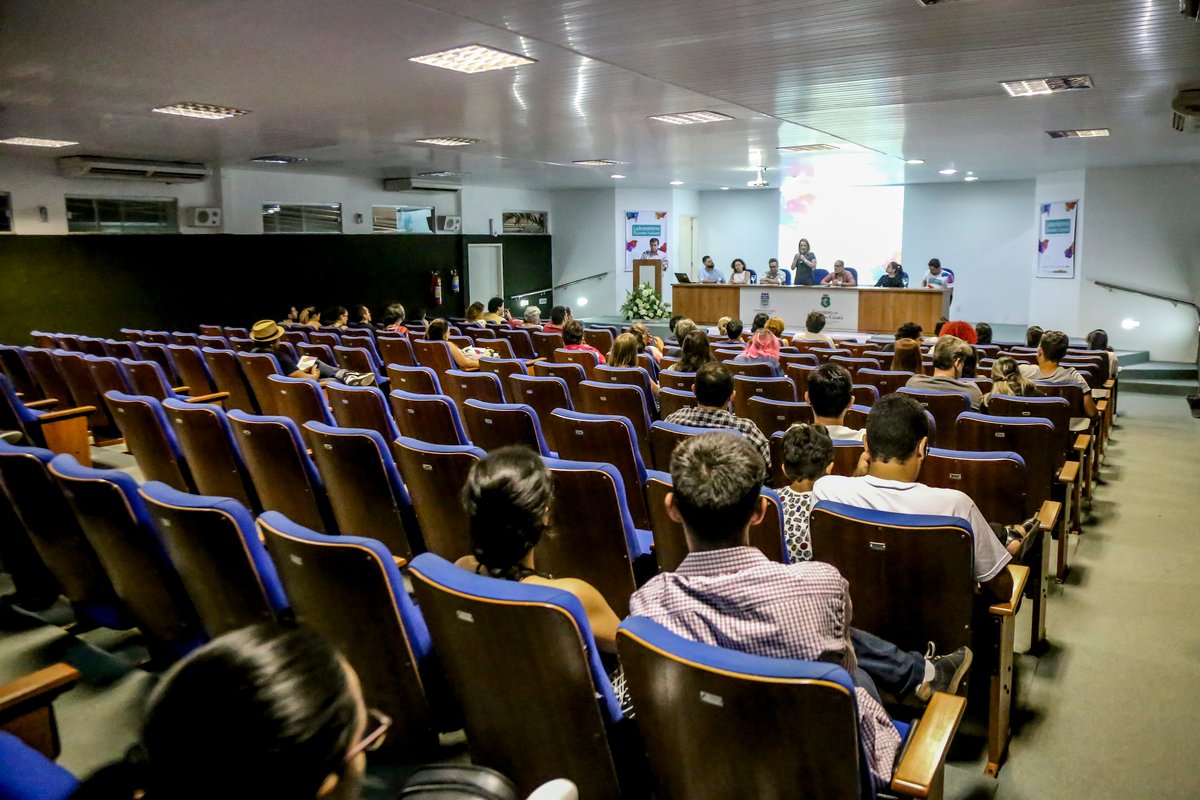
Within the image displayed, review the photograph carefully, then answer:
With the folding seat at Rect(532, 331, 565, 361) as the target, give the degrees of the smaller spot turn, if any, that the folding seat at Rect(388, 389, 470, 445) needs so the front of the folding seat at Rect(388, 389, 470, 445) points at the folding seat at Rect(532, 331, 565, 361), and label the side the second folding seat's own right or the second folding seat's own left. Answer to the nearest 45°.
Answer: approximately 45° to the second folding seat's own left

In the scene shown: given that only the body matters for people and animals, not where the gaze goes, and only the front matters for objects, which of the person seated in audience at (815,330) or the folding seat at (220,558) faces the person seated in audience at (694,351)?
the folding seat

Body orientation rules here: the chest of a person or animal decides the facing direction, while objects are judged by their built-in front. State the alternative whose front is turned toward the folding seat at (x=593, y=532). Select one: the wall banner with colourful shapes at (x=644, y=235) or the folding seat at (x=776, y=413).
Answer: the wall banner with colourful shapes

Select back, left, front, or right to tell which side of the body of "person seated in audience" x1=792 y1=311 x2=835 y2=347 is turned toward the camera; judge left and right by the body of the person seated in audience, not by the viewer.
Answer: back

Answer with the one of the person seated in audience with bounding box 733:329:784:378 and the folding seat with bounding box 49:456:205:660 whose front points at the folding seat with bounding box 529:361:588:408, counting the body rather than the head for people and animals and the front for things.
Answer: the folding seat with bounding box 49:456:205:660

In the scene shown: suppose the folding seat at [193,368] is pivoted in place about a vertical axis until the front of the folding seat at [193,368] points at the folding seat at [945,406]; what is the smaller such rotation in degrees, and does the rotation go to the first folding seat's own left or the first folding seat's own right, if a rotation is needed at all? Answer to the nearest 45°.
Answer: approximately 90° to the first folding seat's own right

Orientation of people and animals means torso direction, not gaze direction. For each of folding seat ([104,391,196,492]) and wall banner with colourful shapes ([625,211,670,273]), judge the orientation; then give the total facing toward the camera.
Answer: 1

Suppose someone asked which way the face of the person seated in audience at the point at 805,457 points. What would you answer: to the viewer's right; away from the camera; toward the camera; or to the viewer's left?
away from the camera

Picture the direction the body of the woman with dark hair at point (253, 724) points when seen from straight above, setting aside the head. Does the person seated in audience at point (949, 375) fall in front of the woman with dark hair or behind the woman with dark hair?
in front

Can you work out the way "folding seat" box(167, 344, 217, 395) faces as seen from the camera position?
facing away from the viewer and to the right of the viewer

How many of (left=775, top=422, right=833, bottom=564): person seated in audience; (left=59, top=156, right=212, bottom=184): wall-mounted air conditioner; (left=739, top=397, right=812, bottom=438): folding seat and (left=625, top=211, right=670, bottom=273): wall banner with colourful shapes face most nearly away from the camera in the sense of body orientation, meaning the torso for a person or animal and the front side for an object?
2

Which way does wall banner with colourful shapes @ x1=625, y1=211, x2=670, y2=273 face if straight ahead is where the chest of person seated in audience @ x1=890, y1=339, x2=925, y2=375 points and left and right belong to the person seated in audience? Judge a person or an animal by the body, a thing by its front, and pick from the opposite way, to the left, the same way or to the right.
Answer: the opposite way

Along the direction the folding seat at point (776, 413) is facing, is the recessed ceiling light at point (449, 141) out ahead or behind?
ahead

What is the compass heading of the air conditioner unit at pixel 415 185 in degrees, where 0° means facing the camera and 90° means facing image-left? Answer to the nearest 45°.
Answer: approximately 315°

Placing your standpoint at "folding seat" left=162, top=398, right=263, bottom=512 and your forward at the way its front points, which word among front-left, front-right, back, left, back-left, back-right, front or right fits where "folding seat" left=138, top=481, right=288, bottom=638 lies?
back-right
